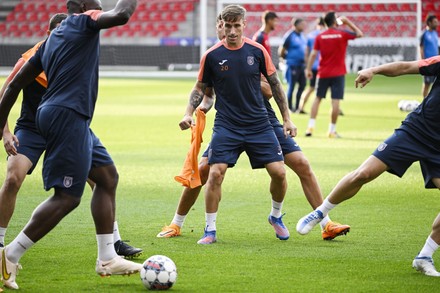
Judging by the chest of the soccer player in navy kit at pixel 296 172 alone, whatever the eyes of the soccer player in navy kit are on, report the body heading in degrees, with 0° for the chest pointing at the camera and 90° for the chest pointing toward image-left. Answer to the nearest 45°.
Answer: approximately 0°

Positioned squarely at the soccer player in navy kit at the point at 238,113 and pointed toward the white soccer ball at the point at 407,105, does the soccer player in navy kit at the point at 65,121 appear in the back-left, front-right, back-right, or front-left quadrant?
back-left

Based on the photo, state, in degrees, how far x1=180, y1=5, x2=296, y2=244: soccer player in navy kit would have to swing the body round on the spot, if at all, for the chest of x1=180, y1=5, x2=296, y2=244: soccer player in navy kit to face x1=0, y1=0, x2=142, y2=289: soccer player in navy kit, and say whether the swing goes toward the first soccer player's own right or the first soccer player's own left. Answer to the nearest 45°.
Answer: approximately 45° to the first soccer player's own right

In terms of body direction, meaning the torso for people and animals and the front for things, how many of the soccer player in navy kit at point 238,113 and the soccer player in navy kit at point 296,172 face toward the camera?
2

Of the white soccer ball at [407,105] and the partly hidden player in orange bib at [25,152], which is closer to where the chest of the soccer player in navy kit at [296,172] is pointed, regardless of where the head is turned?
the partly hidden player in orange bib

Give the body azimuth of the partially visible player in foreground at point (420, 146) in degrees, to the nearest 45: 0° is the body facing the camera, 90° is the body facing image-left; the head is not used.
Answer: approximately 45°

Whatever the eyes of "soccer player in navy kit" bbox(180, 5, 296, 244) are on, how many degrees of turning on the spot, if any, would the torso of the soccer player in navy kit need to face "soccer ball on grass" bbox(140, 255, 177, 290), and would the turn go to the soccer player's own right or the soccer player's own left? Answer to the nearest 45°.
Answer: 0° — they already face it

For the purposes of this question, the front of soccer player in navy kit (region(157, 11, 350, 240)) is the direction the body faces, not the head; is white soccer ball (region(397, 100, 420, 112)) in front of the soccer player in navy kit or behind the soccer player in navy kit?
behind

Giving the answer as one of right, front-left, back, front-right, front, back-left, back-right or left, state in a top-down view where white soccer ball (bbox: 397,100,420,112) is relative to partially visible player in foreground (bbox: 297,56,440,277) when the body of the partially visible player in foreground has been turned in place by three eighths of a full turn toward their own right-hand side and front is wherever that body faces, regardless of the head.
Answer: front
